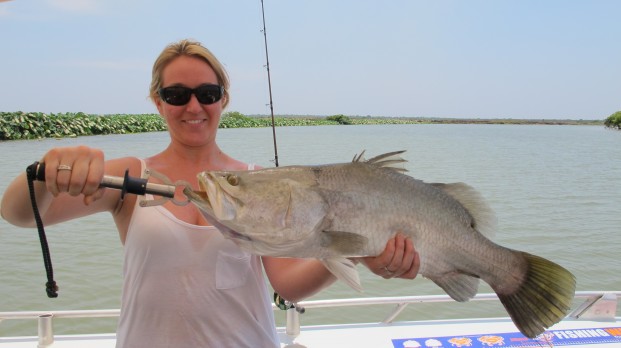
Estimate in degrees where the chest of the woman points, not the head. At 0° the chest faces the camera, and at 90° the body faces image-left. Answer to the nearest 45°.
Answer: approximately 0°

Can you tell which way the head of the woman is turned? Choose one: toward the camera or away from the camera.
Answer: toward the camera
